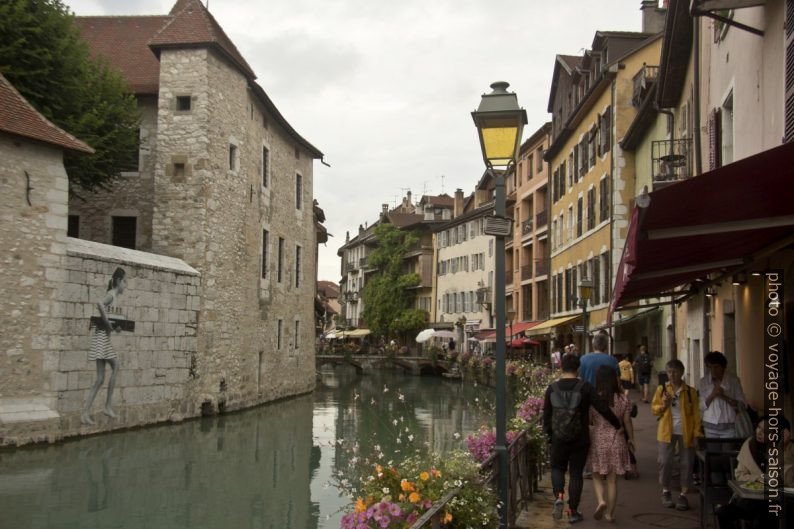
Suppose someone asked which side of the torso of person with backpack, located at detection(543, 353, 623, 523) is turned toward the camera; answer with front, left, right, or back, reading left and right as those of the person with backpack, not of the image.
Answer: back

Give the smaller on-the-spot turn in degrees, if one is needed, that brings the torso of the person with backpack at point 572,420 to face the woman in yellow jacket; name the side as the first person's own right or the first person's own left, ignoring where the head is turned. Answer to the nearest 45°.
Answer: approximately 45° to the first person's own right

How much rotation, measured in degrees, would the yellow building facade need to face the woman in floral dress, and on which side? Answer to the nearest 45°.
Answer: approximately 45° to its left

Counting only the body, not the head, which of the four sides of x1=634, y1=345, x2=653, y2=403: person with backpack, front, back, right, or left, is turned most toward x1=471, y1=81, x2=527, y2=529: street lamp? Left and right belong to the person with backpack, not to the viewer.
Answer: back

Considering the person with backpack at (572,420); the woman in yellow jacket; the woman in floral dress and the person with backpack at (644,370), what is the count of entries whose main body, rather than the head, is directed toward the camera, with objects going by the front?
1

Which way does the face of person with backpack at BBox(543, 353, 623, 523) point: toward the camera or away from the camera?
away from the camera

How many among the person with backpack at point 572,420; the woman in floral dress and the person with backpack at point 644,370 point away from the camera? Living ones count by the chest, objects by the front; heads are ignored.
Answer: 3

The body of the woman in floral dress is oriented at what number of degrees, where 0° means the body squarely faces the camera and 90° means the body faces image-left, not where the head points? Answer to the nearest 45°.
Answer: approximately 180°

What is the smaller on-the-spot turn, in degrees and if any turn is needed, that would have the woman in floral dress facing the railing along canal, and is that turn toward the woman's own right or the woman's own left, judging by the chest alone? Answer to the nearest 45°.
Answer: approximately 90° to the woman's own left

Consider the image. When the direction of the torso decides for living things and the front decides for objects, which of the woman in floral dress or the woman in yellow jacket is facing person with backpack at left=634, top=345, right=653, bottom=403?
the woman in floral dress

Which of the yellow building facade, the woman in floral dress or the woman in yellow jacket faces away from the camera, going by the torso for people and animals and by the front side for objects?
the woman in floral dress

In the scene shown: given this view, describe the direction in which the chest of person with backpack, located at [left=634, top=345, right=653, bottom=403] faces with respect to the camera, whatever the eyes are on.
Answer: away from the camera
